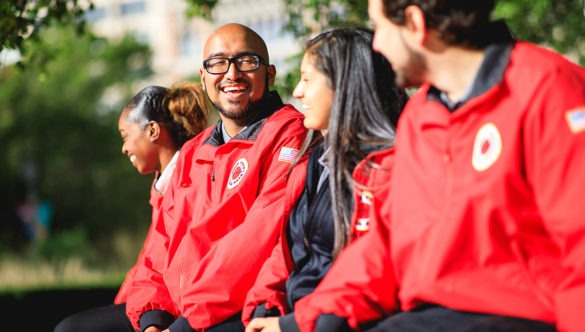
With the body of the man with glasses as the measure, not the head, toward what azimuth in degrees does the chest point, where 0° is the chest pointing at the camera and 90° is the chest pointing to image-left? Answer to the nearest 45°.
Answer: approximately 45°

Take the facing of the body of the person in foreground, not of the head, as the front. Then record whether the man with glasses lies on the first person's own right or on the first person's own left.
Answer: on the first person's own right

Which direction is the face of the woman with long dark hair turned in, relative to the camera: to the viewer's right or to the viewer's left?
to the viewer's left

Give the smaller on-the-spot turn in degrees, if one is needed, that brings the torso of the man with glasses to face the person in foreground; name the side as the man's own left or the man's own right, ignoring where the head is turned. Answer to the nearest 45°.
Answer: approximately 90° to the man's own left

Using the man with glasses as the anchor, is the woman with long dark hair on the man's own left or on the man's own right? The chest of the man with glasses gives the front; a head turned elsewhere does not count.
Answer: on the man's own left
